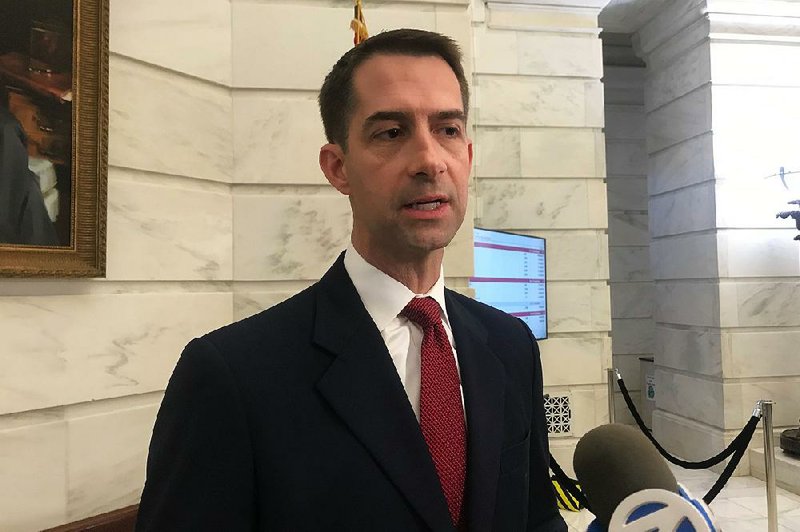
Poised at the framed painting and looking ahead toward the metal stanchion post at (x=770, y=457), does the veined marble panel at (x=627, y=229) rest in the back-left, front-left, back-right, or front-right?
front-left

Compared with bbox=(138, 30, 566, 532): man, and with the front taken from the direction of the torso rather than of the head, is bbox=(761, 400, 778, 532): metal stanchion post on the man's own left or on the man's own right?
on the man's own left

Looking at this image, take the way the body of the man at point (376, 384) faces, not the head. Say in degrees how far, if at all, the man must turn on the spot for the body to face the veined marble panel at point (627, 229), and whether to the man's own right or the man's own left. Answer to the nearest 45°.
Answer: approximately 90° to the man's own left

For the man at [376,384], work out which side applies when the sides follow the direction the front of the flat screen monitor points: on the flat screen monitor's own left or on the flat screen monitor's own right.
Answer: on the flat screen monitor's own right

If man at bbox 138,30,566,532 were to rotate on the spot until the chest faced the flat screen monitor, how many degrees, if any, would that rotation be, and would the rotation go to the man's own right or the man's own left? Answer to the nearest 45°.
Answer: approximately 135° to the man's own left

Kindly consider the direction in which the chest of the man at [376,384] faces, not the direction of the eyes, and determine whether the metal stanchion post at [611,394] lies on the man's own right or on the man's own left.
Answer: on the man's own left

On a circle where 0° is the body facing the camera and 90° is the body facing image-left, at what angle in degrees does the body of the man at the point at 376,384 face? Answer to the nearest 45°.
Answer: approximately 315°

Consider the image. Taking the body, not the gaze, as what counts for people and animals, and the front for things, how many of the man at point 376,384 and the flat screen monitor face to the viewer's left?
0

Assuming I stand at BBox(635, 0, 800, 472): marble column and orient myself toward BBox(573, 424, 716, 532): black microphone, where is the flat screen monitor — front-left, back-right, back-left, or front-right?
front-right

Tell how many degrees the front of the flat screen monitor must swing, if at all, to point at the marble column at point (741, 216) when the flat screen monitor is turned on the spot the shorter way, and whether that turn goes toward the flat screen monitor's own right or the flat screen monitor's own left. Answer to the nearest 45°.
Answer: approximately 90° to the flat screen monitor's own left
